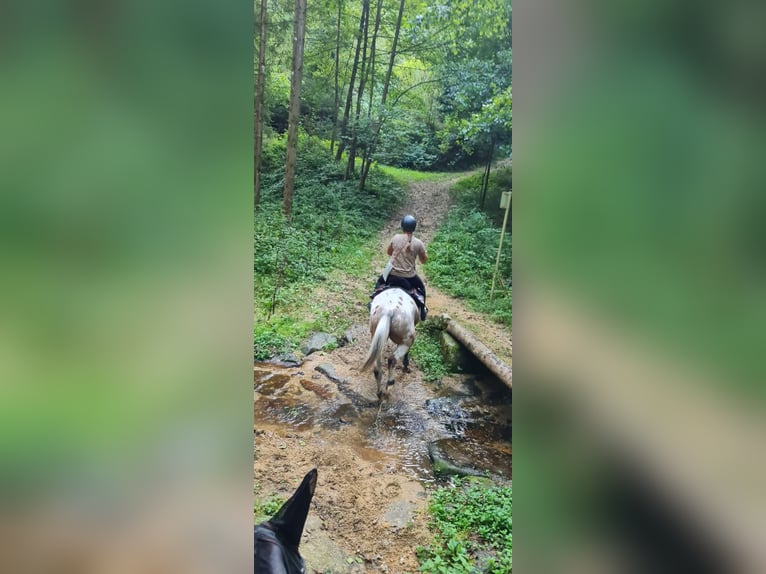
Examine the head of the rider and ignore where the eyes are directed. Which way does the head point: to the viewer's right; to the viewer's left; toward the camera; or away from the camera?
away from the camera

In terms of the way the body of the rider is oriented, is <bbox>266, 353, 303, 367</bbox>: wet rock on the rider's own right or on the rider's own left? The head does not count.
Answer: on the rider's own left

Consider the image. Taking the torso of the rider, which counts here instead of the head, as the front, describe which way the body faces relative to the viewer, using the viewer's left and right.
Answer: facing away from the viewer

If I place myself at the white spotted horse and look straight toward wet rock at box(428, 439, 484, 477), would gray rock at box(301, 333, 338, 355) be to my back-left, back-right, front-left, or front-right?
back-right
